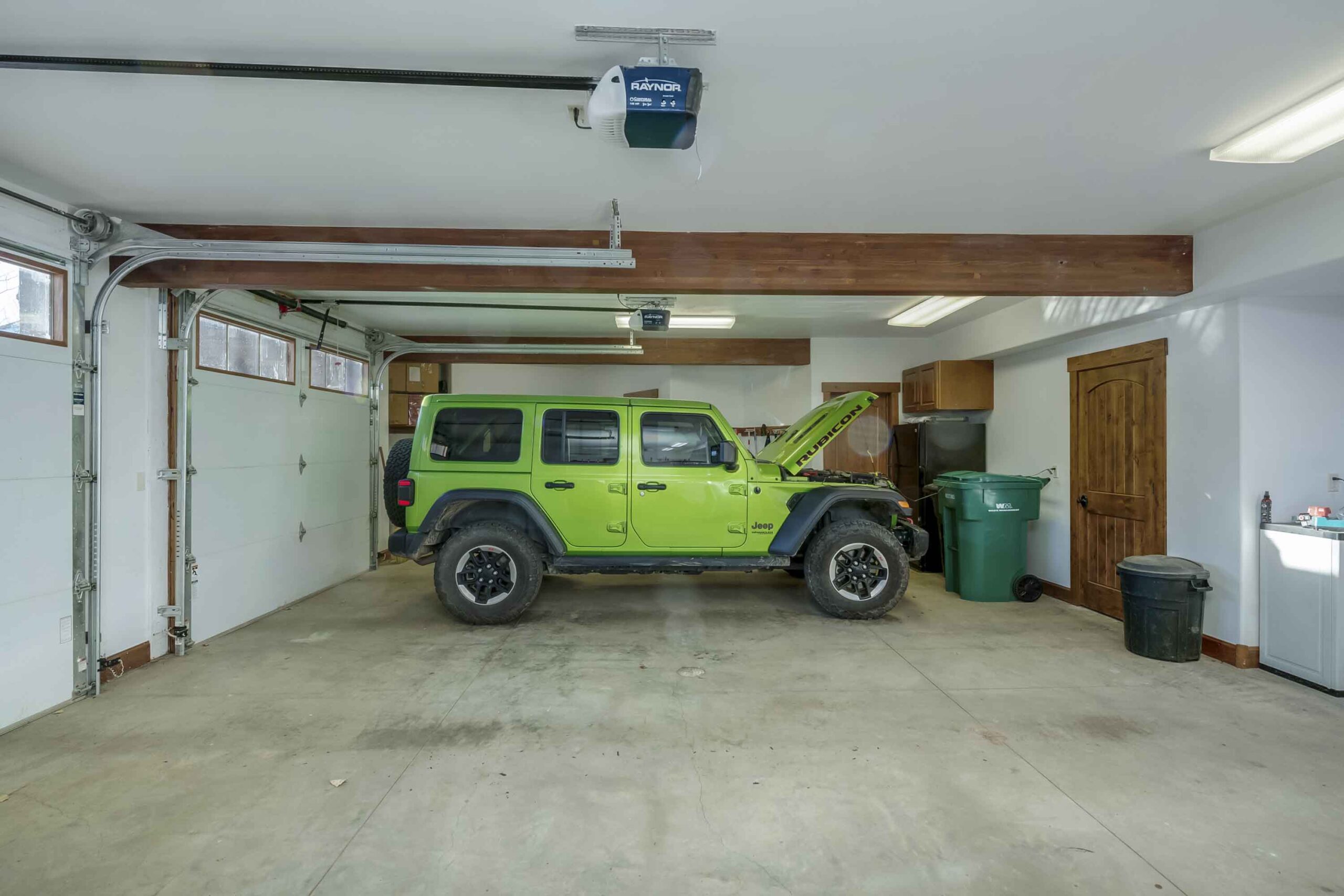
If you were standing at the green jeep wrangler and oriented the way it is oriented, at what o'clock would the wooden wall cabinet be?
The wooden wall cabinet is roughly at 11 o'clock from the green jeep wrangler.

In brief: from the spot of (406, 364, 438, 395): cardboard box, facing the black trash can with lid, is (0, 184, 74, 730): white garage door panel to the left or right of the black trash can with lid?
right

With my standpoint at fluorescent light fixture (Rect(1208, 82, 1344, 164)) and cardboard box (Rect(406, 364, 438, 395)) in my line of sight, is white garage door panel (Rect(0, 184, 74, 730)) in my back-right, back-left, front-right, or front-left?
front-left

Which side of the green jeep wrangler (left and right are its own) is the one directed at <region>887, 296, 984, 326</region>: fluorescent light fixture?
front

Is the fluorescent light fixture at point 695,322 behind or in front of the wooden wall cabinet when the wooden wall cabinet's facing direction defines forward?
in front

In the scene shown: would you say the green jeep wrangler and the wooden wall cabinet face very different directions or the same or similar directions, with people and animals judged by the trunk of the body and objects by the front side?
very different directions

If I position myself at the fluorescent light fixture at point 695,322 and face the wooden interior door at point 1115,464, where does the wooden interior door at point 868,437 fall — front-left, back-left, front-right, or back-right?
front-left

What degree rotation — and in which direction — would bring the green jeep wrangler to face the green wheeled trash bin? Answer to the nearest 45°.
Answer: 0° — it already faces it

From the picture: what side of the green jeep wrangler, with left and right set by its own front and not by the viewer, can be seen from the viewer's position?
right

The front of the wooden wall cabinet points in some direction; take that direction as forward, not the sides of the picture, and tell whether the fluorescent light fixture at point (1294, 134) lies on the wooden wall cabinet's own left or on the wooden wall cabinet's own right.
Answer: on the wooden wall cabinet's own left
